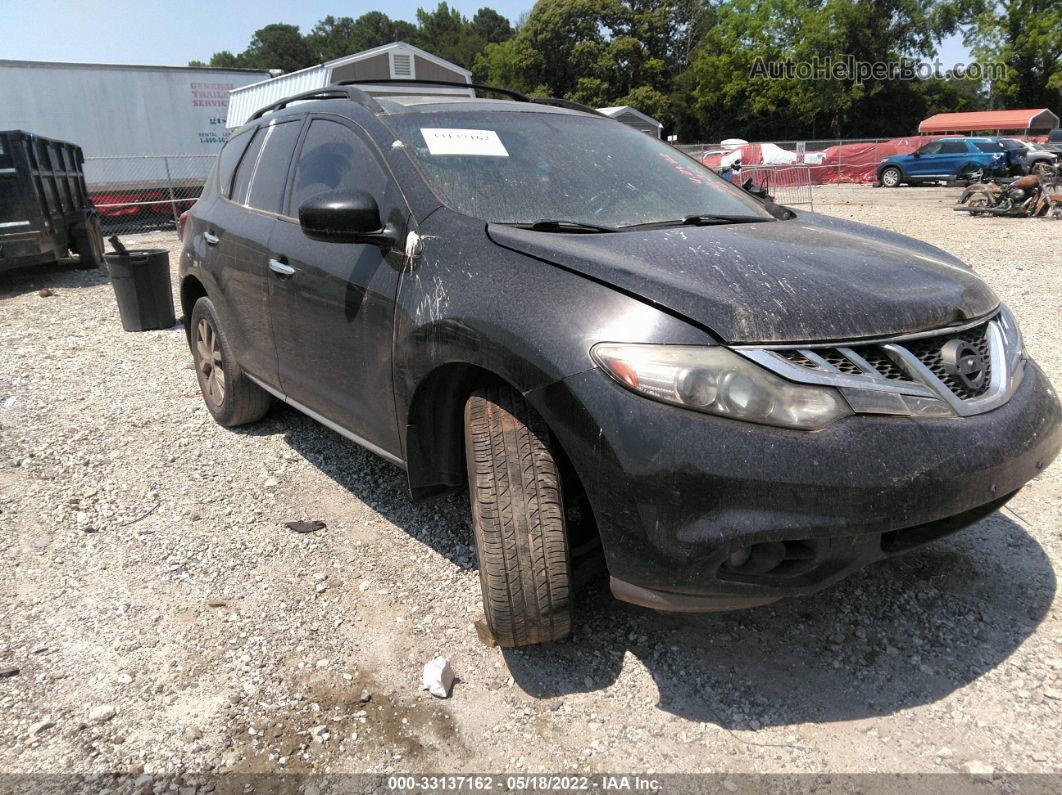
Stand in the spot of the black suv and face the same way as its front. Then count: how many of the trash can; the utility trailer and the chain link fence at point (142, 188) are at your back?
3

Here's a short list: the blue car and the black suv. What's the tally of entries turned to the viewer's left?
1

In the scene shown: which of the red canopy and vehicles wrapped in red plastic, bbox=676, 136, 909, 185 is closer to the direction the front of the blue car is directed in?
the vehicles wrapped in red plastic

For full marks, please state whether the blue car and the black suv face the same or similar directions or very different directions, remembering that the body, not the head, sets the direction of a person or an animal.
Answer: very different directions

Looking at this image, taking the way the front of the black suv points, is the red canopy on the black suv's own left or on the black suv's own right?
on the black suv's own left

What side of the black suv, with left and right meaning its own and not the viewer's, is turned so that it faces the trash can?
back

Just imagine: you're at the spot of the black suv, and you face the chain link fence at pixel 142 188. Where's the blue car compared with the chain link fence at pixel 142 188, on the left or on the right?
right

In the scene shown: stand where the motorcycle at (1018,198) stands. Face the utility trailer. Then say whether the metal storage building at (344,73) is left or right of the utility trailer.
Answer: right

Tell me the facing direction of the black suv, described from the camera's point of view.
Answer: facing the viewer and to the right of the viewer

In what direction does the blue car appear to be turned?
to the viewer's left
